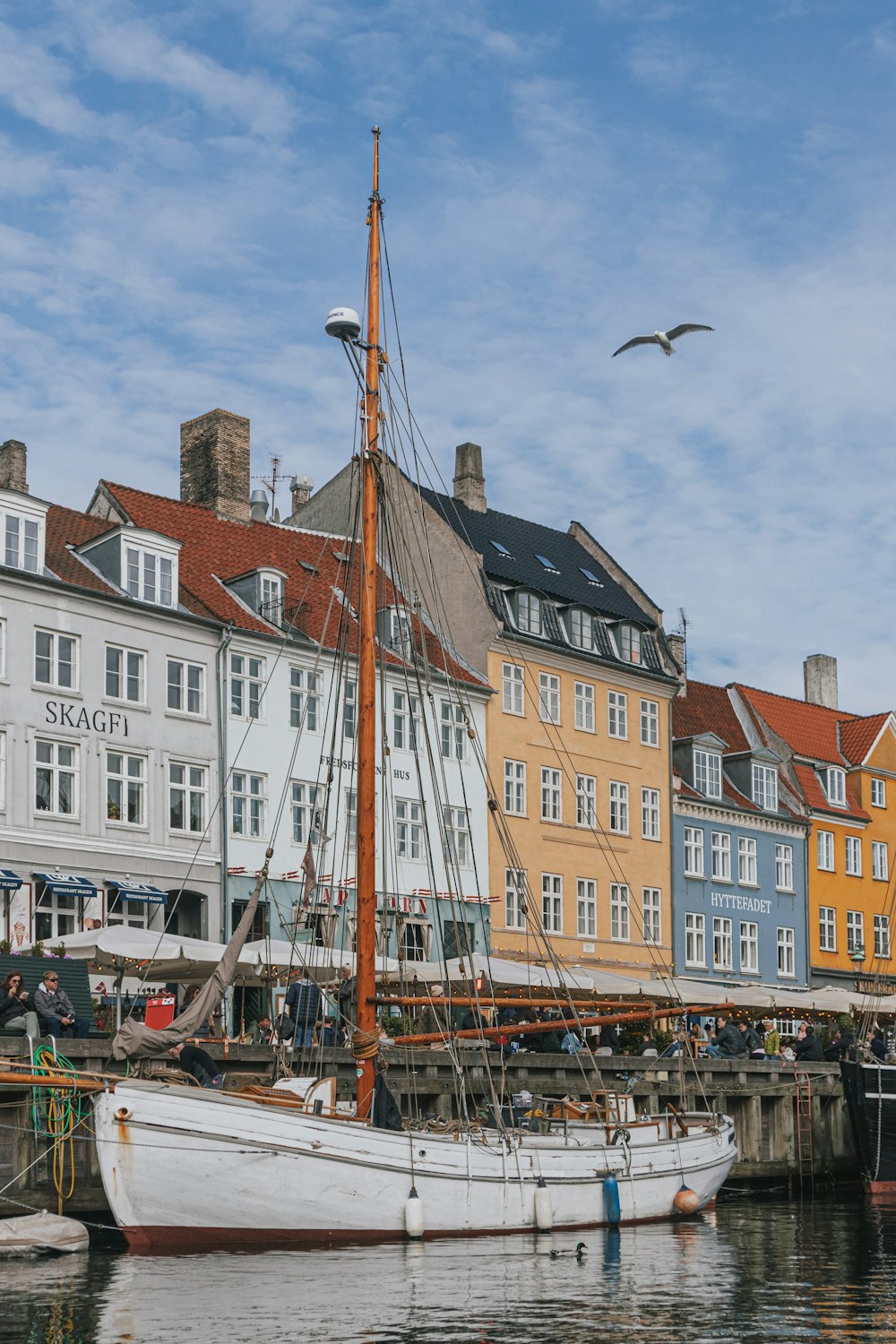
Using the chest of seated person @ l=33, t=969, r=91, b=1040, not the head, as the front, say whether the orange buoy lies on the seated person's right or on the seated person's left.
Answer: on the seated person's left

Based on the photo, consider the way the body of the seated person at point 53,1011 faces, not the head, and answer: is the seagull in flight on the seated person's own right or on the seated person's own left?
on the seated person's own left

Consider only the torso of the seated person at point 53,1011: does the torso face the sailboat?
yes

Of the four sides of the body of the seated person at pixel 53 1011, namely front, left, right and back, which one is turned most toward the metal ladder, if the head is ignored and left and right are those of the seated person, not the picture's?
left

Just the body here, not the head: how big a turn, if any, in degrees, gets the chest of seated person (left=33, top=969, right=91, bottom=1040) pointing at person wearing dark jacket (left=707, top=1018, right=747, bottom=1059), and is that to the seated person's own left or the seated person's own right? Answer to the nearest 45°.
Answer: approximately 90° to the seated person's own left

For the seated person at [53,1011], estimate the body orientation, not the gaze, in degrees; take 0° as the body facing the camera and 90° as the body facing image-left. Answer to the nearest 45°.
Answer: approximately 315°

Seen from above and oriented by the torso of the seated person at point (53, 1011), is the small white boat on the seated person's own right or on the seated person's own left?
on the seated person's own right
